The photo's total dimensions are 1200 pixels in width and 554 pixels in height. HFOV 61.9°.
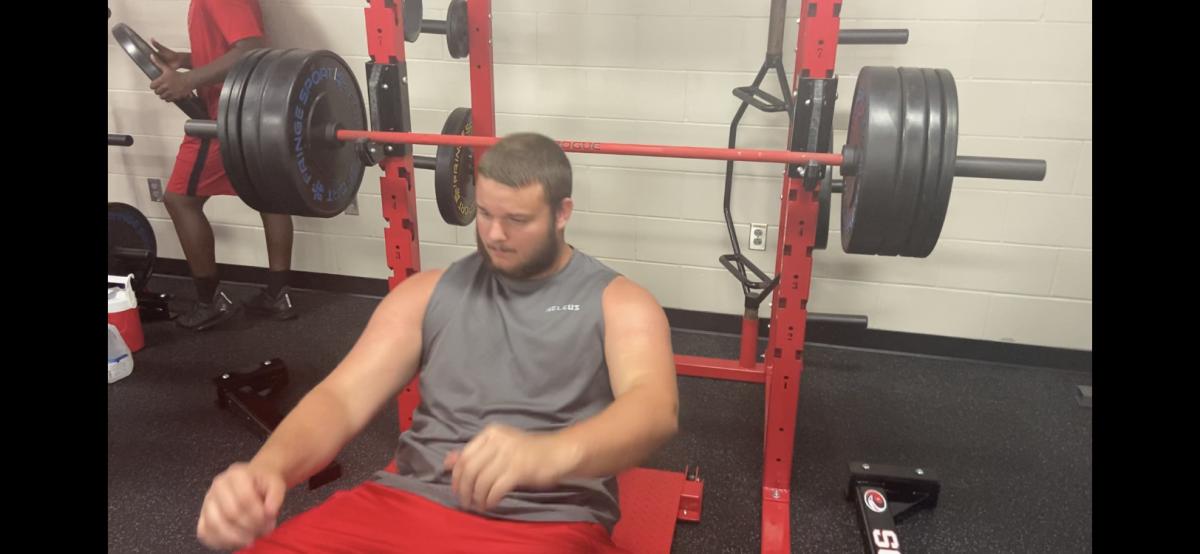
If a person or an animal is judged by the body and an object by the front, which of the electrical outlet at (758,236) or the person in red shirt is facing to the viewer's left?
the person in red shirt

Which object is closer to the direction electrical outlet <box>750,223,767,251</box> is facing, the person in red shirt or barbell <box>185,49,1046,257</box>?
the barbell

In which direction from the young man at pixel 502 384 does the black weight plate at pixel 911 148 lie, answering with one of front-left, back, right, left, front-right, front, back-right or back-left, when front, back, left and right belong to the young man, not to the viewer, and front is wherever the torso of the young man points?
back-left

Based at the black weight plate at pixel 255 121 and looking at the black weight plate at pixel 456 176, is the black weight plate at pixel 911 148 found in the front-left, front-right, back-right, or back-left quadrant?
front-right

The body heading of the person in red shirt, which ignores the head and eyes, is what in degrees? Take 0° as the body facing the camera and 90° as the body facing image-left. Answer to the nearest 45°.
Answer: approximately 90°

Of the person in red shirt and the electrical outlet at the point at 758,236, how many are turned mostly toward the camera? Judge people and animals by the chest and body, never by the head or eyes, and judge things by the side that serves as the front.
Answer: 1

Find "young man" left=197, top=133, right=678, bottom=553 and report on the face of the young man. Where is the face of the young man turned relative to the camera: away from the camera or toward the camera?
toward the camera

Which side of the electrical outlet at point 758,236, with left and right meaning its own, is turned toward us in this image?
front

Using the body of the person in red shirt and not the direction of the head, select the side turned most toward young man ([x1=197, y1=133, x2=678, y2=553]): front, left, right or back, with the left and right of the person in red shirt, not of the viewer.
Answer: left

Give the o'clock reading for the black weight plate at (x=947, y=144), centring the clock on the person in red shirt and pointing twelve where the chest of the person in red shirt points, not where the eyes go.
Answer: The black weight plate is roughly at 8 o'clock from the person in red shirt.
